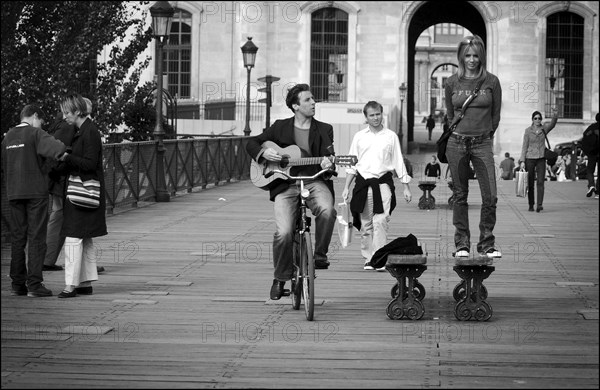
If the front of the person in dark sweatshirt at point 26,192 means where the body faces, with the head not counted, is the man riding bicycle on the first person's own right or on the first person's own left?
on the first person's own right

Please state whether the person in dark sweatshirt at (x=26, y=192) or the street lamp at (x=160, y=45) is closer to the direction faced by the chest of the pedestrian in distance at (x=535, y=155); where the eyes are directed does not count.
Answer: the person in dark sweatshirt

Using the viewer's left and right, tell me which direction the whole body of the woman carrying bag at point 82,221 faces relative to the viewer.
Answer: facing to the left of the viewer

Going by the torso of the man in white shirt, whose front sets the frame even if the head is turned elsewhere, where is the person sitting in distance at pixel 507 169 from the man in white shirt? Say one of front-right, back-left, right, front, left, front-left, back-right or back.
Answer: back

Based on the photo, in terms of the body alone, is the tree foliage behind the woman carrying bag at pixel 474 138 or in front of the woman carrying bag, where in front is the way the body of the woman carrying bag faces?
behind

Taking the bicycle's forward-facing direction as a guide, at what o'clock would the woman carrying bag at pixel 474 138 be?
The woman carrying bag is roughly at 8 o'clock from the bicycle.

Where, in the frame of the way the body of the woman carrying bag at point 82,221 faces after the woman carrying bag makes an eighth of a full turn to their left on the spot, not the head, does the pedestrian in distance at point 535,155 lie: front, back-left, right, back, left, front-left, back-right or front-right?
back

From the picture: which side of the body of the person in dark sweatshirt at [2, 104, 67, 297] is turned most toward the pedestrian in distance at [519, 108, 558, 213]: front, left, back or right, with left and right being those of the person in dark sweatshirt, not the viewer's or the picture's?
front

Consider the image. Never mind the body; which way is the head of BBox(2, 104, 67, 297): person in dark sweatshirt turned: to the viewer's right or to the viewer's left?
to the viewer's right

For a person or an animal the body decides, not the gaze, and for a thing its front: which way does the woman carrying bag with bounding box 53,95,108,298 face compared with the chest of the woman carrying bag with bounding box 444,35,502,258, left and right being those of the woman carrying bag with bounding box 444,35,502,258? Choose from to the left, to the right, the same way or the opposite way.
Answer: to the right

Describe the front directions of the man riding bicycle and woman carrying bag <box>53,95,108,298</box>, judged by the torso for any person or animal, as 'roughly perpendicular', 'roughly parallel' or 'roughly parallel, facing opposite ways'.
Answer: roughly perpendicular

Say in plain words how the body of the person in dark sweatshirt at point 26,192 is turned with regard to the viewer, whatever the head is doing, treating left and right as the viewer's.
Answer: facing away from the viewer and to the right of the viewer
